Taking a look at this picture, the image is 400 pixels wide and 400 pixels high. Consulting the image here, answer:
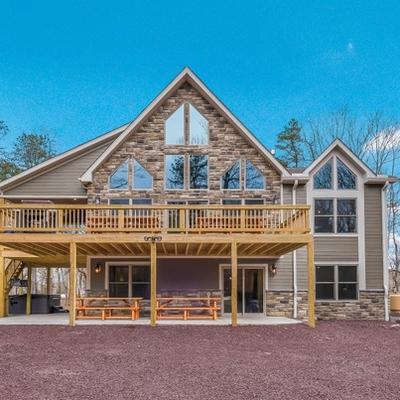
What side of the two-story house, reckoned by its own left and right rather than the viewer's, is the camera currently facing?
front

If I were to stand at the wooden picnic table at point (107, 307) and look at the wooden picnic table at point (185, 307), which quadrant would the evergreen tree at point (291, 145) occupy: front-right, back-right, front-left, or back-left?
front-left
